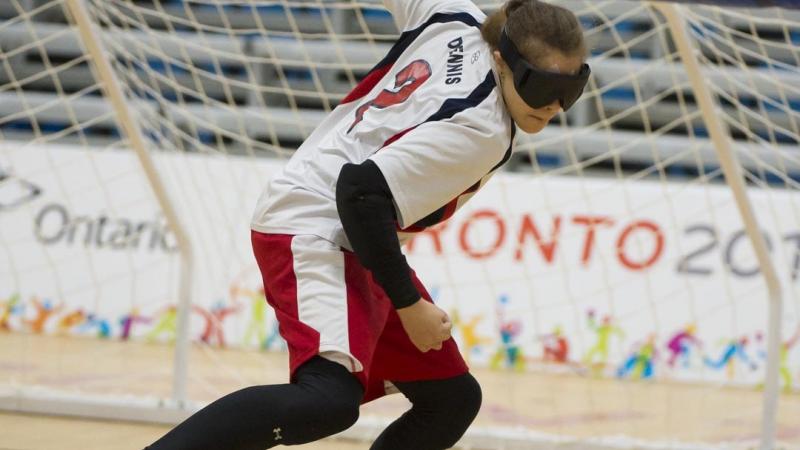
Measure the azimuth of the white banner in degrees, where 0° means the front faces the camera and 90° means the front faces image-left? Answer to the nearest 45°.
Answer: approximately 0°
